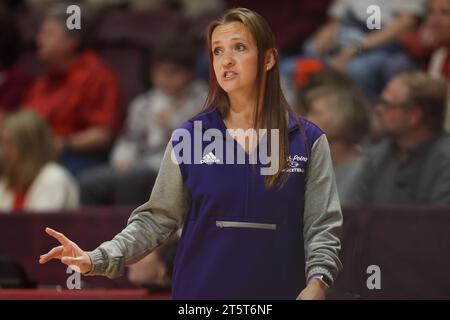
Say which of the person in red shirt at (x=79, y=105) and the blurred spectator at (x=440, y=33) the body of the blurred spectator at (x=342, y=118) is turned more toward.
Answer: the person in red shirt

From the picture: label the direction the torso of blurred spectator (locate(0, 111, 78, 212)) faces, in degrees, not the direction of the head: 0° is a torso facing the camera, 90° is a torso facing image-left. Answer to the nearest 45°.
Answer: approximately 45°

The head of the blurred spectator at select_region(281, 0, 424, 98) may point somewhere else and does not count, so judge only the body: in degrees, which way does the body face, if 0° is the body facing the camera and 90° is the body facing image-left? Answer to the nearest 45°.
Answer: approximately 45°

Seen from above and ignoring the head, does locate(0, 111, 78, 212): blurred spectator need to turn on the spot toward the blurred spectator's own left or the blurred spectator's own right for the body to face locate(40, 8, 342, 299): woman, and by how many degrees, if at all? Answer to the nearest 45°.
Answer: approximately 45° to the blurred spectator's own left

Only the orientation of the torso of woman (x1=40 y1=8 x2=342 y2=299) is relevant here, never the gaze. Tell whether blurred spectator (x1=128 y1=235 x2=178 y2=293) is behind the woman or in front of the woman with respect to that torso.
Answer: behind

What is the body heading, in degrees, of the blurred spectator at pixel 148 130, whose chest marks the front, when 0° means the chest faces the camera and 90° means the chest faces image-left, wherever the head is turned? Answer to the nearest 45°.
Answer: approximately 45°
